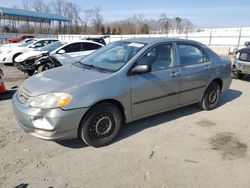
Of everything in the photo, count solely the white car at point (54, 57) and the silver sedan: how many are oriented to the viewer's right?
0

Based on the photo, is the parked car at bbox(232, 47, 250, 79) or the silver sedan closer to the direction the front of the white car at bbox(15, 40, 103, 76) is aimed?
the silver sedan

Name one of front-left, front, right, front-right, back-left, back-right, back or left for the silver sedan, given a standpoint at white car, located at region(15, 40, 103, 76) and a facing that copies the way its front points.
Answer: front-left

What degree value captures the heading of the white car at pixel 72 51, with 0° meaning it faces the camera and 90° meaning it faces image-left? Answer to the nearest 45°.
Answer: approximately 45°

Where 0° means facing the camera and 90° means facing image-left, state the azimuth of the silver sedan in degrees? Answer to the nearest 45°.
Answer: approximately 45°

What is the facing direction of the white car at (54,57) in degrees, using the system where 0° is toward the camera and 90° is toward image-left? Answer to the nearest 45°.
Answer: approximately 45°

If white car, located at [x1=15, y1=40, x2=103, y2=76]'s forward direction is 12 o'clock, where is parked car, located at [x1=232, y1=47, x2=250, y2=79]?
The parked car is roughly at 8 o'clock from the white car.

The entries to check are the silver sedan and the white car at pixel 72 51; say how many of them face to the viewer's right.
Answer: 0

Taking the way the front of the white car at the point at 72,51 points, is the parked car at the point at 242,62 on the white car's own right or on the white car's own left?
on the white car's own left
